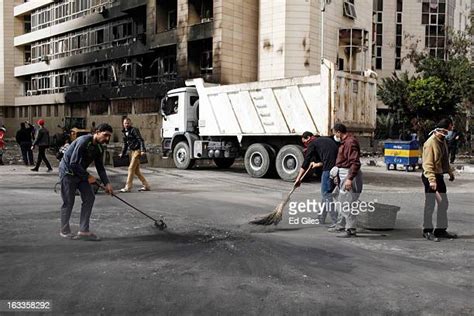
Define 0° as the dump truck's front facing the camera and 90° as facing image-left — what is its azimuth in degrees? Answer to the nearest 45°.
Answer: approximately 135°

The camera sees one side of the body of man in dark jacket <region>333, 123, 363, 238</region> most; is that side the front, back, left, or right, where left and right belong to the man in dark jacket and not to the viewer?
left

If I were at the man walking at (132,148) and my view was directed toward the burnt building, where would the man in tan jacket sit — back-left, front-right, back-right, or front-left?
back-right

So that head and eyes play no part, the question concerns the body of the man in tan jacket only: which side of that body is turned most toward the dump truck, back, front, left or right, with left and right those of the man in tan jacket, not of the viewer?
back

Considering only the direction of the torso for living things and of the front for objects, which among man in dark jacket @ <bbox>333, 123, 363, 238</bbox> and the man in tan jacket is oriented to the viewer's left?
the man in dark jacket

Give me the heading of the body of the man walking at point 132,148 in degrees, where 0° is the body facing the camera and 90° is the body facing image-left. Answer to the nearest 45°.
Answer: approximately 45°

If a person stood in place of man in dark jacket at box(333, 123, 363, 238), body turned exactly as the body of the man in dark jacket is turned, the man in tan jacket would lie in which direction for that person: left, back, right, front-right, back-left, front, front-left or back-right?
back

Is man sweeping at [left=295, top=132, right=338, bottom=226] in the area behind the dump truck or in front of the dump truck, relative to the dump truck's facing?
behind

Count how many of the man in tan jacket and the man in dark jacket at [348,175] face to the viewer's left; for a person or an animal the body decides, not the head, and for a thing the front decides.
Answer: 1

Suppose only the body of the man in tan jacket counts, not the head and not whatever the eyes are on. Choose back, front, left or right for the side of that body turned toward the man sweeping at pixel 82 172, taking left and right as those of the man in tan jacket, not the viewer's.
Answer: right

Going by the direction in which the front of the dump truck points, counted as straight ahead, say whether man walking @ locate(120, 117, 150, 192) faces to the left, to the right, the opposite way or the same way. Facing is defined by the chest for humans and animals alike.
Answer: to the left
